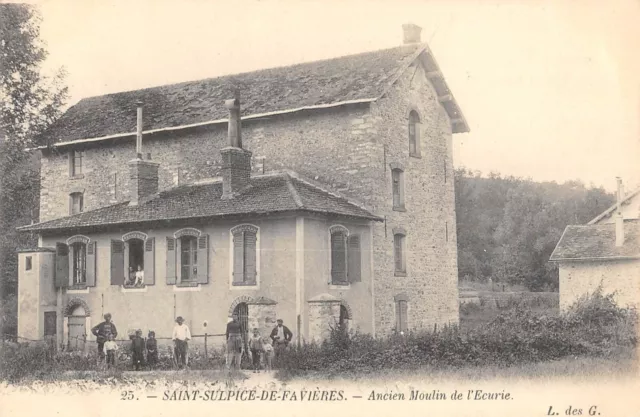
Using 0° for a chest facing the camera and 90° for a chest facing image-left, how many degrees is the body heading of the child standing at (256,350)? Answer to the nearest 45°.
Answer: approximately 0°

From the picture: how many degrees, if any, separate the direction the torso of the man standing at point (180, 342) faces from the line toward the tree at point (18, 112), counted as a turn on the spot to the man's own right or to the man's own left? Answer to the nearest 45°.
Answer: approximately 135° to the man's own right

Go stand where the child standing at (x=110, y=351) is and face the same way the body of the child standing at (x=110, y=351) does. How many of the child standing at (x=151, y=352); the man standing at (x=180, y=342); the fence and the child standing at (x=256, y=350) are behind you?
1

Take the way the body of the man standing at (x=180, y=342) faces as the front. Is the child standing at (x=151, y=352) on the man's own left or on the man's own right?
on the man's own right

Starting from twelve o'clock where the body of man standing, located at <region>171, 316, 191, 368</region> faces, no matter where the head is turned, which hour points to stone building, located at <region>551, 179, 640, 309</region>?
The stone building is roughly at 8 o'clock from the man standing.

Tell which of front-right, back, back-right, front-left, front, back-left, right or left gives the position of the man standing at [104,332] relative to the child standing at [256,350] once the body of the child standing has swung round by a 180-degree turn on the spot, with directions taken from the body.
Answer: front-left

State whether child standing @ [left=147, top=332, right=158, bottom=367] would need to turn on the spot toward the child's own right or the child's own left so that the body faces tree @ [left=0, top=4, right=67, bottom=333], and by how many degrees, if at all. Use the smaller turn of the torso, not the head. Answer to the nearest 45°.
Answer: approximately 135° to the child's own right

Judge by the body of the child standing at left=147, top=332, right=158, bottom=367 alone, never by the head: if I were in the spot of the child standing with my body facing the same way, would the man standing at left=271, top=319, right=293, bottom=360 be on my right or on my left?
on my left

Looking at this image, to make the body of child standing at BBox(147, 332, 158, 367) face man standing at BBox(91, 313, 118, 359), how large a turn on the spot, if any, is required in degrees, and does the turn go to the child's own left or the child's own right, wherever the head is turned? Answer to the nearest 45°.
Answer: approximately 135° to the child's own right

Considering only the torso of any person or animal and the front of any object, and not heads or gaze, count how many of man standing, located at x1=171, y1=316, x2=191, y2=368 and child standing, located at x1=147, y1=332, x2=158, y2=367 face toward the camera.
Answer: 2

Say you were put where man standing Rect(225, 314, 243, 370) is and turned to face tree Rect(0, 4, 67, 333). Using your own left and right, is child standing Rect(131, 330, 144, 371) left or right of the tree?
left

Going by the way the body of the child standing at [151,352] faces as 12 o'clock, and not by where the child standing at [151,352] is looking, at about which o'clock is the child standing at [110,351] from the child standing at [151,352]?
the child standing at [110,351] is roughly at 4 o'clock from the child standing at [151,352].
